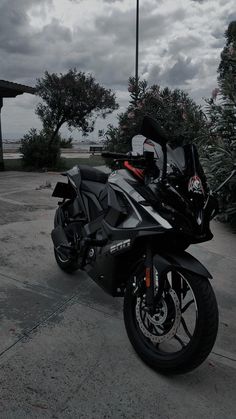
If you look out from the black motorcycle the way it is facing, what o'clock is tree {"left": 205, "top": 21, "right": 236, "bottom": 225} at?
The tree is roughly at 8 o'clock from the black motorcycle.

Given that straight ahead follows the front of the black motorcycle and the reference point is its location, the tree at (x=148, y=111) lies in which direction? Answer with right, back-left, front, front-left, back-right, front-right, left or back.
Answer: back-left

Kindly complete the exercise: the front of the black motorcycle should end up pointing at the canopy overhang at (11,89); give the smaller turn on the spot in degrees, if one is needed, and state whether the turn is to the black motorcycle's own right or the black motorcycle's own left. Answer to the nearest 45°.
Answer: approximately 180°

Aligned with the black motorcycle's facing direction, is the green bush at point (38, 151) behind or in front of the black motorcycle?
behind

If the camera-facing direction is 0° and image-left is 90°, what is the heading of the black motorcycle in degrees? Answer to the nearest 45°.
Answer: approximately 315°

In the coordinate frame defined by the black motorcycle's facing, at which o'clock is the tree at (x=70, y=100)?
The tree is roughly at 7 o'clock from the black motorcycle.
